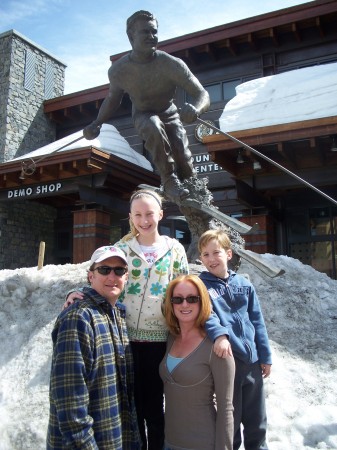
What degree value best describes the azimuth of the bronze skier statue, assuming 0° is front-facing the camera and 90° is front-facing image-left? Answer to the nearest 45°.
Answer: approximately 315°

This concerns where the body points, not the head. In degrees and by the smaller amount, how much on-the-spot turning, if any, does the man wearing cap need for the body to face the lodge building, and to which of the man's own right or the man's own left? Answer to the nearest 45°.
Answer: approximately 135° to the man's own left

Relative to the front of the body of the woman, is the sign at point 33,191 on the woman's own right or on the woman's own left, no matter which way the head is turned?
on the woman's own right

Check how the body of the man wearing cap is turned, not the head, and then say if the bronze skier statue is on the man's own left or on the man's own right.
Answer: on the man's own left

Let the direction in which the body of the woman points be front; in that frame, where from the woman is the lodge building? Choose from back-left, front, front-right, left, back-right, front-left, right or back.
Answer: back-right

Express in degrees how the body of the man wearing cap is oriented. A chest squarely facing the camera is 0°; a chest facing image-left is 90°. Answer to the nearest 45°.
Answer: approximately 315°

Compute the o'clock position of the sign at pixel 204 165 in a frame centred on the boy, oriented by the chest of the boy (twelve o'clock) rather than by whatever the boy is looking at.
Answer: The sign is roughly at 6 o'clock from the boy.
